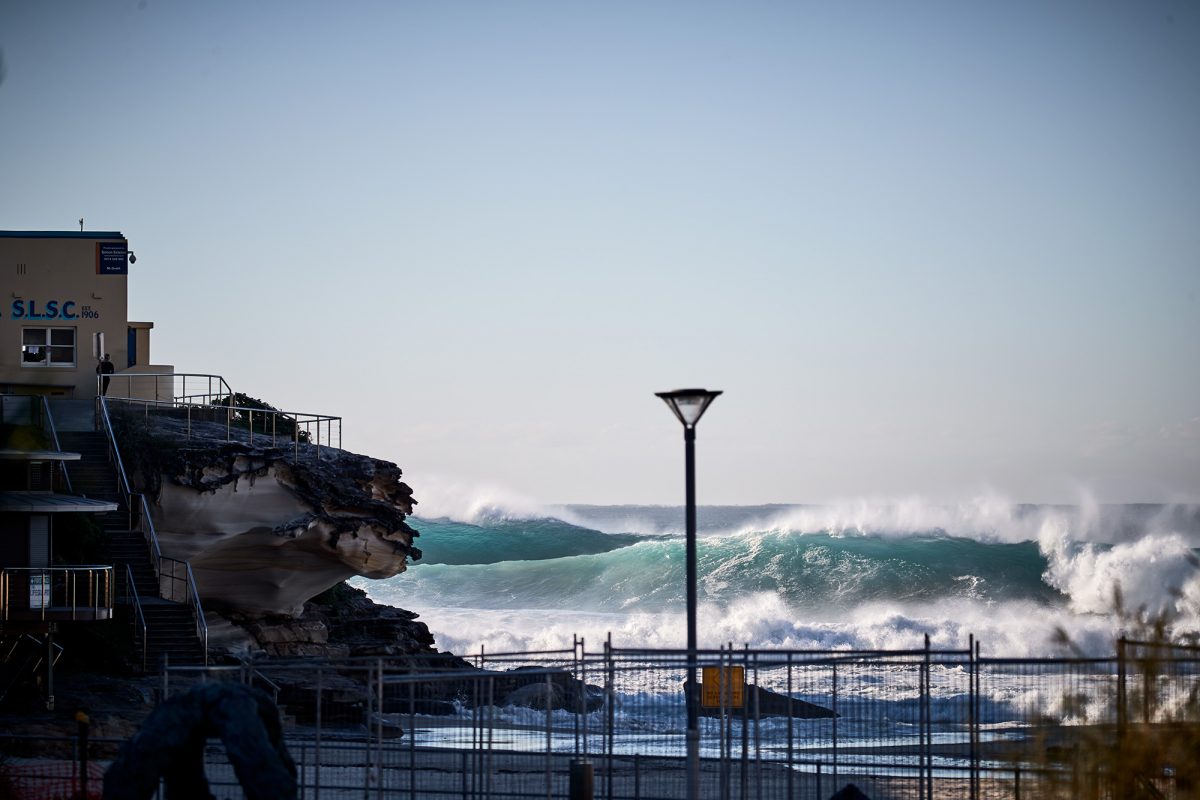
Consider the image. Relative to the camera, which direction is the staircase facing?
toward the camera

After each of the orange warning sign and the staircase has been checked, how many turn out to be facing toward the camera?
2

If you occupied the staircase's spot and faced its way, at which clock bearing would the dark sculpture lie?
The dark sculpture is roughly at 12 o'clock from the staircase.

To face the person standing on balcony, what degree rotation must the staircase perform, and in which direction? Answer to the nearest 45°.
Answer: approximately 180°

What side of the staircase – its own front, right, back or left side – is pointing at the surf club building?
back

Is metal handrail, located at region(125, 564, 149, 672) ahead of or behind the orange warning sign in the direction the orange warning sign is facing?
behind

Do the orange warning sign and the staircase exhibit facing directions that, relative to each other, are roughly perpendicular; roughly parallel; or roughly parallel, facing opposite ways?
roughly parallel

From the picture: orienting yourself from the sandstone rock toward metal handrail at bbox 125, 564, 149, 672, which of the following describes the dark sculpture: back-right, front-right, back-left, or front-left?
front-left

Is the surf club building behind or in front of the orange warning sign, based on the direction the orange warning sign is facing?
behind

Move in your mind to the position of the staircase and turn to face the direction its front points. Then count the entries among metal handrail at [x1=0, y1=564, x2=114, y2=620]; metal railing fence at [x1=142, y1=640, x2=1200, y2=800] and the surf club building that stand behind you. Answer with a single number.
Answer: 1

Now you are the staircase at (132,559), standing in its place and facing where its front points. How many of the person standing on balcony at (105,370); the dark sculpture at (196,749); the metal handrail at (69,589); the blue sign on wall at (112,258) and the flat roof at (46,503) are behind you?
2

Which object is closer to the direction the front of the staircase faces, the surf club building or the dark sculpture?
the dark sculpture

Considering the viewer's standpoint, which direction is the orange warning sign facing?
facing the viewer
